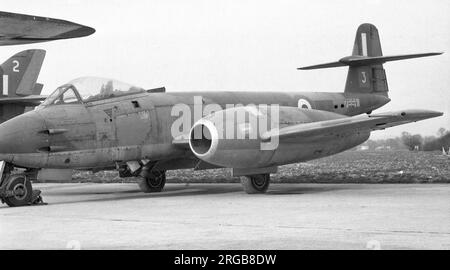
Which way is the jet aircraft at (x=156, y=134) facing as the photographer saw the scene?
facing the viewer and to the left of the viewer

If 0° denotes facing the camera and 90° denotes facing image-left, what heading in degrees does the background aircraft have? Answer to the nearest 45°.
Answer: approximately 90°

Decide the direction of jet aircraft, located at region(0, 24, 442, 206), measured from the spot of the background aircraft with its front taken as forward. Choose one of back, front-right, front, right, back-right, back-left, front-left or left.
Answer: left

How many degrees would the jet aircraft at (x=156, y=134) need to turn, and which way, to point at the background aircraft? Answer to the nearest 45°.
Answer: approximately 90° to its right

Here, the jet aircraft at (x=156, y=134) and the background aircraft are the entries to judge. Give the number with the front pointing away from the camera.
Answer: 0

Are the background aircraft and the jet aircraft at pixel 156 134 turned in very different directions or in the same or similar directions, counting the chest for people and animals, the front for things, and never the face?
same or similar directions
